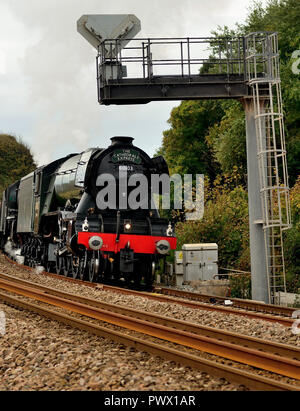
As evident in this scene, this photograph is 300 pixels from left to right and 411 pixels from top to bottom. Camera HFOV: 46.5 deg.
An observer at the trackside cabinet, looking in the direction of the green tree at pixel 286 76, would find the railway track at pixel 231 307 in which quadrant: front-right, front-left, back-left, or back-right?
back-right

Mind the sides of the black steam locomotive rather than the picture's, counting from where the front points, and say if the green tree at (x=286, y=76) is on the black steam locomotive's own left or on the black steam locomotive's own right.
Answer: on the black steam locomotive's own left

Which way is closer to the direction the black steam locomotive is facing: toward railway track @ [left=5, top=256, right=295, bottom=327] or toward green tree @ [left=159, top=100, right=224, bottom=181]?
the railway track

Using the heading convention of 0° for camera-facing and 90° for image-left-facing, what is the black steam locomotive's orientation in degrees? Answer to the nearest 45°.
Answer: approximately 315°

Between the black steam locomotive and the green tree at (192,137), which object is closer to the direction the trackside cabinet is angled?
the black steam locomotive
